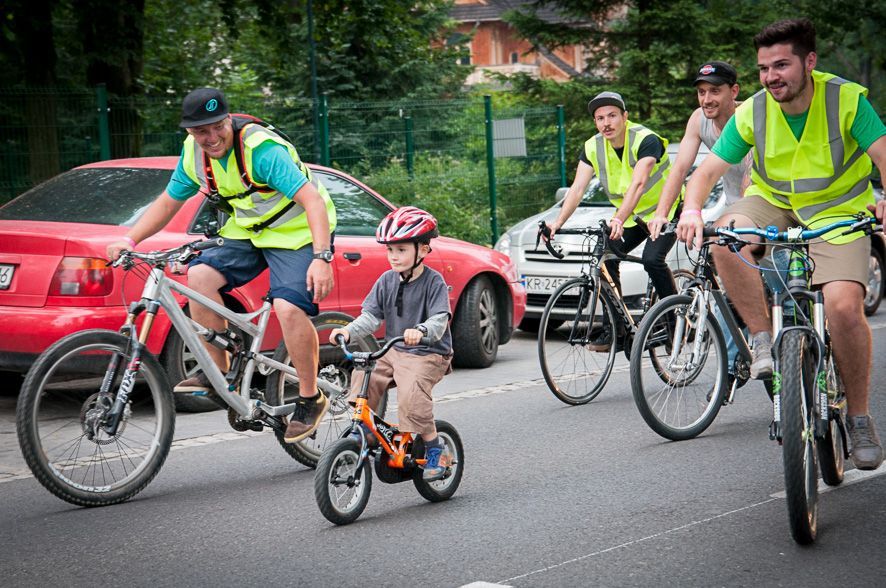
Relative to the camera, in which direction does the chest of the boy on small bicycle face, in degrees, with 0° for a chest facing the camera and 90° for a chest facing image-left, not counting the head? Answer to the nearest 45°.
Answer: approximately 45°

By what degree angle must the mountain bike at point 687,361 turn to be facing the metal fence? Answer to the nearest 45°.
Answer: approximately 90° to its right

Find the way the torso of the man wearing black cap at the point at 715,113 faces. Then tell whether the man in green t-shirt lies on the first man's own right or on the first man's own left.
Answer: on the first man's own left

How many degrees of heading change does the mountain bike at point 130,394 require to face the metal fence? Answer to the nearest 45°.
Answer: approximately 135° to its right

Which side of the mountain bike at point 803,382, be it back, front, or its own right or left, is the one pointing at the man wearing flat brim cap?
right

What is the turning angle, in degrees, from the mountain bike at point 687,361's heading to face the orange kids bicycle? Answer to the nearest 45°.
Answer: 0° — it already faces it
